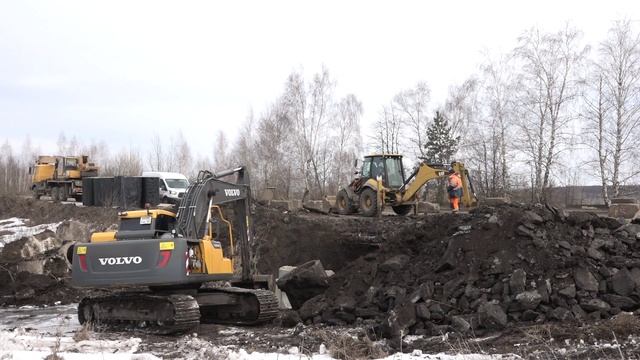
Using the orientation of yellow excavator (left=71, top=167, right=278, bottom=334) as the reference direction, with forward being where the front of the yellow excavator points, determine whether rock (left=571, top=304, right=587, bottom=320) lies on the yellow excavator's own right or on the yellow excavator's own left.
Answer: on the yellow excavator's own right

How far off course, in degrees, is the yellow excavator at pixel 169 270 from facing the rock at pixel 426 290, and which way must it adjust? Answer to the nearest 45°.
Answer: approximately 45° to its right

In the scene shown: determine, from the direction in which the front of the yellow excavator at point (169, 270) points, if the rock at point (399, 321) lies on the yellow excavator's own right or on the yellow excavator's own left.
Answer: on the yellow excavator's own right

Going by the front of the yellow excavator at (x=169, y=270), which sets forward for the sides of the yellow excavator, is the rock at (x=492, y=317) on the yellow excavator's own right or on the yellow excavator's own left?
on the yellow excavator's own right

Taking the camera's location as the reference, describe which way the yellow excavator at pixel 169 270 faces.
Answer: facing away from the viewer and to the right of the viewer

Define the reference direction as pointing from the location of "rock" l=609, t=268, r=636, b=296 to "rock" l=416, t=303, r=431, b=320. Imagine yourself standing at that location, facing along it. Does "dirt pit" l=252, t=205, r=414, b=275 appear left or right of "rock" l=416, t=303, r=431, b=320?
right

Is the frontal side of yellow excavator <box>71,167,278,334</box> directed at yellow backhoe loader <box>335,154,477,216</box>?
yes

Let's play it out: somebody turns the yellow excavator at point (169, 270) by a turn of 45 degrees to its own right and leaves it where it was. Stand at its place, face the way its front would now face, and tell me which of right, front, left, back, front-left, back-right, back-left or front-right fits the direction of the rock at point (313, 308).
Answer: front

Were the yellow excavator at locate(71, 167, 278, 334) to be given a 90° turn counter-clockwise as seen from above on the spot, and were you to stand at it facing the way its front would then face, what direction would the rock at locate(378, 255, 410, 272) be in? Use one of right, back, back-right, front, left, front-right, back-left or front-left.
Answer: back-right

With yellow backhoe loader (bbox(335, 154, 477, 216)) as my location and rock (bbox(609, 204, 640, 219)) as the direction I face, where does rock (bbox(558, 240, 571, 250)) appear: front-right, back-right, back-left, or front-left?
front-right

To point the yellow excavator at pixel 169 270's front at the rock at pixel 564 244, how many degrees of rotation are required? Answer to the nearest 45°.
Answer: approximately 45° to its right

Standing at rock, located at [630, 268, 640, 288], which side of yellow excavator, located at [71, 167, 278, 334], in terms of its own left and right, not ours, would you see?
right

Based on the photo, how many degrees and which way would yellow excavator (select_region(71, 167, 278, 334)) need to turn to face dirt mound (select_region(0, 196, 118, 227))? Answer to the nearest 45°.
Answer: approximately 45° to its left

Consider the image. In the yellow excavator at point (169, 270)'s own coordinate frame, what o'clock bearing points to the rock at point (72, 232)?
The rock is roughly at 10 o'clock from the yellow excavator.

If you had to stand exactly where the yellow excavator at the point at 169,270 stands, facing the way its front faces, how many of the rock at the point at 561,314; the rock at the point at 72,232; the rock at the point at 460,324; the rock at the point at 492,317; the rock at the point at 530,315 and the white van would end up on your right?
4

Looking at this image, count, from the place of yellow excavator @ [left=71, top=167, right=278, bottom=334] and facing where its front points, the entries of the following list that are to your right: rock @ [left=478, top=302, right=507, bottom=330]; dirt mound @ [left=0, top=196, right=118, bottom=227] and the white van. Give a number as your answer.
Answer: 1

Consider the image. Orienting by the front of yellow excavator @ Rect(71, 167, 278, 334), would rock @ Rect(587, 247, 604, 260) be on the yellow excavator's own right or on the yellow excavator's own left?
on the yellow excavator's own right

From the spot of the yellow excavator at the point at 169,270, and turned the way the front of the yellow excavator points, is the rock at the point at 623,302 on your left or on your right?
on your right

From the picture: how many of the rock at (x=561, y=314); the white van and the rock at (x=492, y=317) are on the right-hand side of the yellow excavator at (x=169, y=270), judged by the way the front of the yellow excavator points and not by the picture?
2
